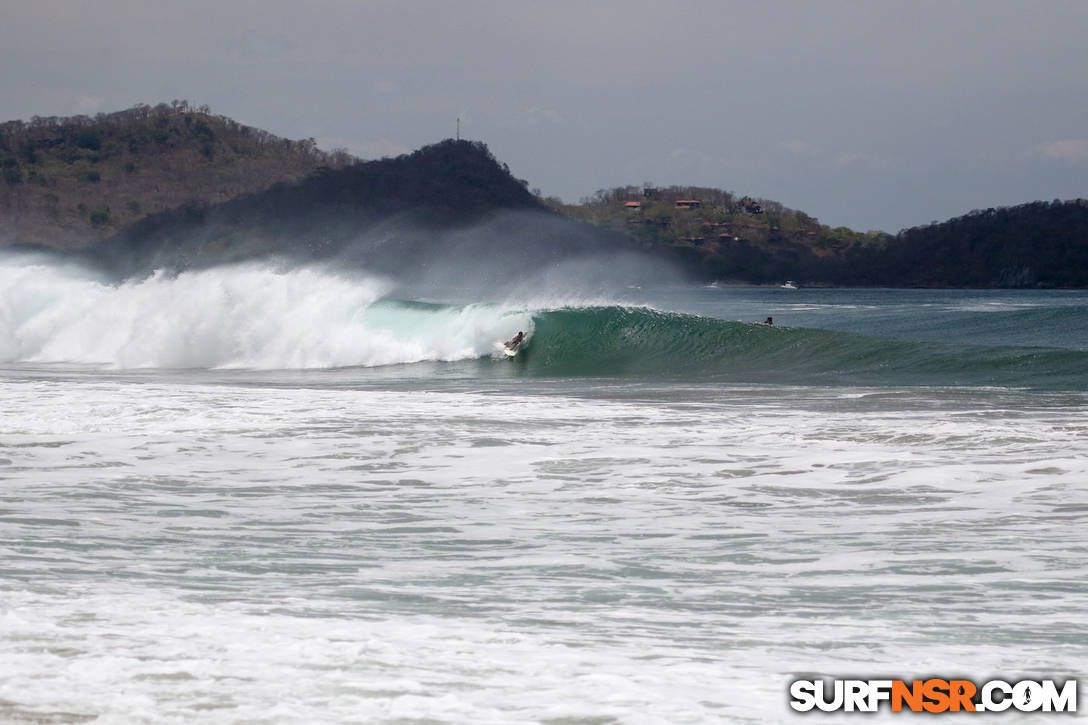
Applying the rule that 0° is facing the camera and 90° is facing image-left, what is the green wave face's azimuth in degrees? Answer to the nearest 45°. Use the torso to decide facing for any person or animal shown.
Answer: approximately 0°

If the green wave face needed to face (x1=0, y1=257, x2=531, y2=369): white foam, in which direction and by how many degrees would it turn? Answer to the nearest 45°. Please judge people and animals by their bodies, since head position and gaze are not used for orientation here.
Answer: approximately 90° to its right

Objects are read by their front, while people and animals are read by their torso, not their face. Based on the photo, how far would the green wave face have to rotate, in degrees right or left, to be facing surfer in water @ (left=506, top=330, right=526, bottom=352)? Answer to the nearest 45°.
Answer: approximately 90° to its right
